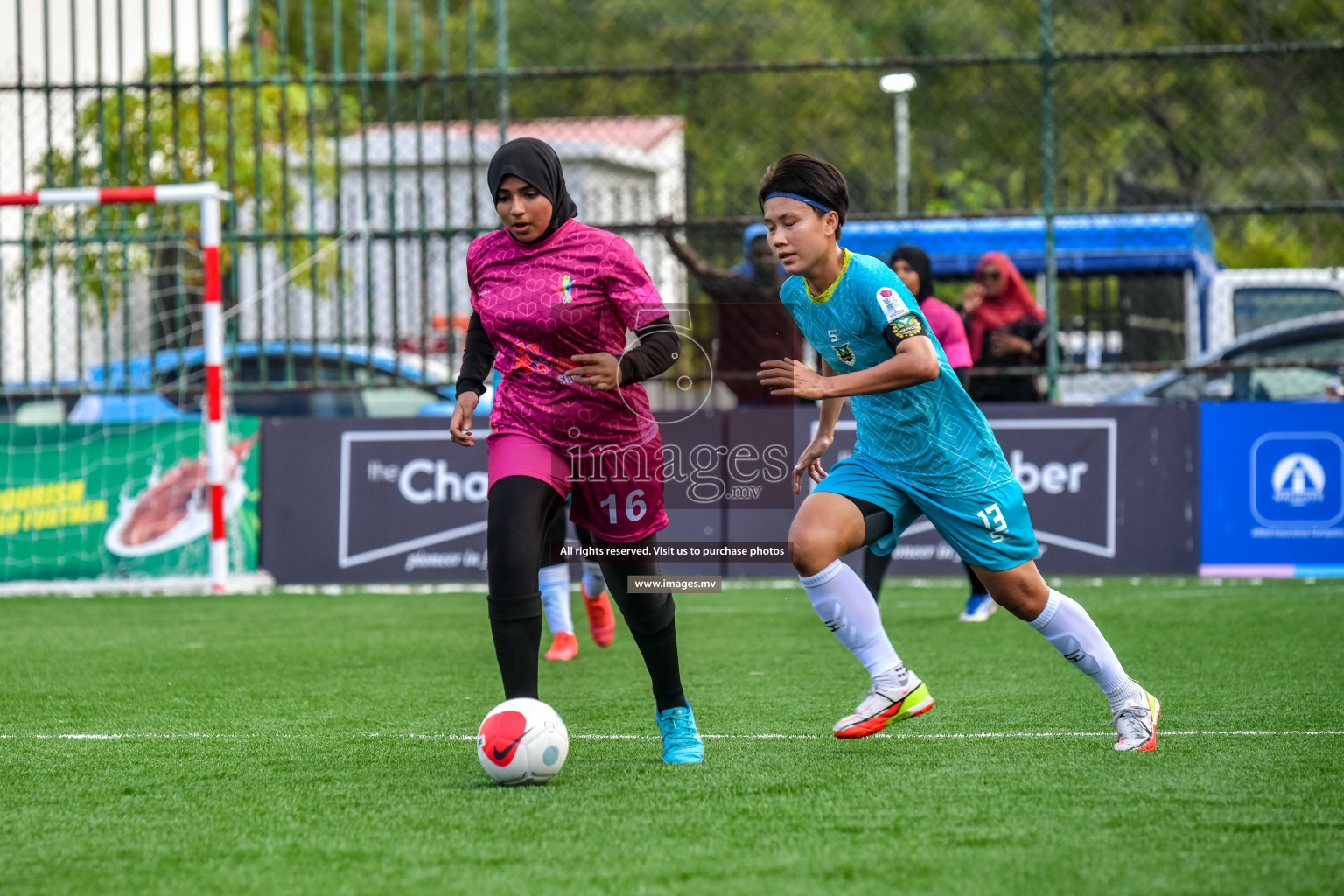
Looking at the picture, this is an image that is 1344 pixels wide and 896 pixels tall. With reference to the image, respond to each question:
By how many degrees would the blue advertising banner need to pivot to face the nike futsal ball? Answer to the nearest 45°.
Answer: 0° — it already faces it

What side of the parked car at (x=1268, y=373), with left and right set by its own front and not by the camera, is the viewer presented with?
left

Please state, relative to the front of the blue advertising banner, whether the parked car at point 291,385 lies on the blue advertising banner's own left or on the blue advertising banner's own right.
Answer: on the blue advertising banner's own right
